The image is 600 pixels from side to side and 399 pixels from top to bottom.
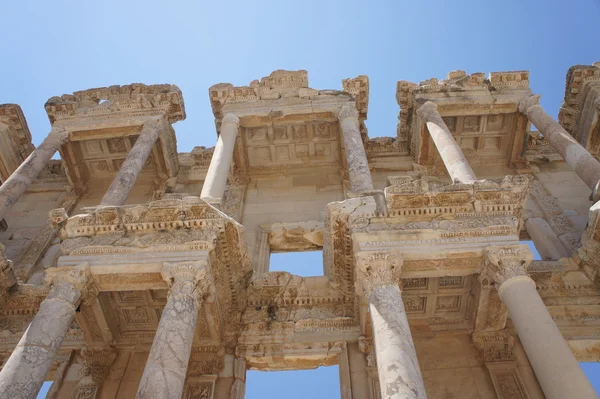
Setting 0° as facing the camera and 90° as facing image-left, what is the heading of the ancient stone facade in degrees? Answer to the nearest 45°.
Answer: approximately 0°
